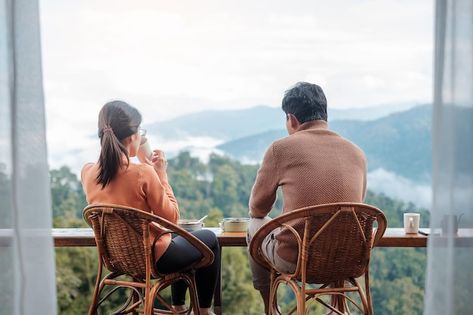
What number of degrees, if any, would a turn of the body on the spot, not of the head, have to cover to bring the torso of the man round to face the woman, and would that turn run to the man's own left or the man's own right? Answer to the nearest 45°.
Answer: approximately 45° to the man's own left

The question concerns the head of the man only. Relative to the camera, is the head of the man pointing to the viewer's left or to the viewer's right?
to the viewer's left

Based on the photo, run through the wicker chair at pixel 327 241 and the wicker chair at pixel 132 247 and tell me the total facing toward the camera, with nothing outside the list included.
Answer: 0

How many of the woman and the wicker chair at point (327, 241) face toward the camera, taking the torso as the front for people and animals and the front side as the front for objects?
0

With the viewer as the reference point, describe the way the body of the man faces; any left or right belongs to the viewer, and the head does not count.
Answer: facing away from the viewer and to the left of the viewer

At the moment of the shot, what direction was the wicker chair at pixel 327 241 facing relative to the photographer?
facing away from the viewer and to the left of the viewer

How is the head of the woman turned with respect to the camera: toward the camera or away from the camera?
away from the camera

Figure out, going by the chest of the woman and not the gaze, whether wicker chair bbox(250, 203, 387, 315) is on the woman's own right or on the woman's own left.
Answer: on the woman's own right

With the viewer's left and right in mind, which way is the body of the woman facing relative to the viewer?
facing away from the viewer and to the right of the viewer

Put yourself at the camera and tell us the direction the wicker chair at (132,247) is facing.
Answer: facing away from the viewer and to the right of the viewer

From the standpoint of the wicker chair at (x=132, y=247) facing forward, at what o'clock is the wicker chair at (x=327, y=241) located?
the wicker chair at (x=327, y=241) is roughly at 2 o'clock from the wicker chair at (x=132, y=247).
